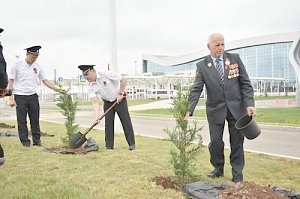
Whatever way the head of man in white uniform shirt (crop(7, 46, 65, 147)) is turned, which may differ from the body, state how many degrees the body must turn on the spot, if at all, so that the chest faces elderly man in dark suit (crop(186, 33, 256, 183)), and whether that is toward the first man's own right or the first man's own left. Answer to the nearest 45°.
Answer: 0° — they already face them

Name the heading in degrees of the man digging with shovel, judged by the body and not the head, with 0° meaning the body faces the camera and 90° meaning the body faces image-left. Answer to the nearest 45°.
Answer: approximately 45°

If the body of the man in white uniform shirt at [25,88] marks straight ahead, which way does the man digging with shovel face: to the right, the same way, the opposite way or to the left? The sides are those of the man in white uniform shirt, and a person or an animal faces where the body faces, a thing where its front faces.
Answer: to the right

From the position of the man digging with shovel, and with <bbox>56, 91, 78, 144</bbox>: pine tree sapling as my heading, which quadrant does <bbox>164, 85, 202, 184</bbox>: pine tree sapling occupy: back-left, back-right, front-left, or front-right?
back-left

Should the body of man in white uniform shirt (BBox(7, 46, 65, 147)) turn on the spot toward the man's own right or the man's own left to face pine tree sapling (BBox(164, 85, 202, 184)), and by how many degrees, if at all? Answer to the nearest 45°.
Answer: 0° — they already face it
